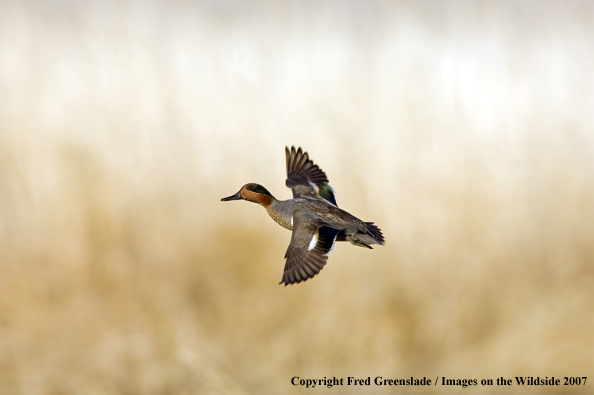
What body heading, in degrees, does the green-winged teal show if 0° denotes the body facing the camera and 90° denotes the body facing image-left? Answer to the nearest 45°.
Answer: approximately 90°
